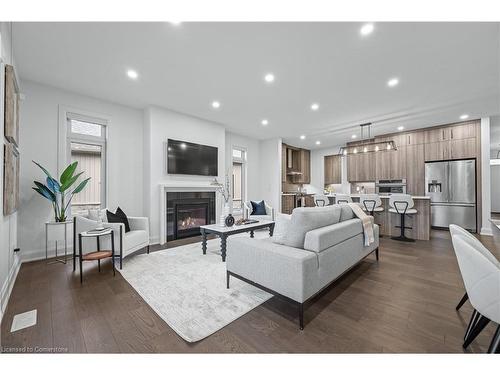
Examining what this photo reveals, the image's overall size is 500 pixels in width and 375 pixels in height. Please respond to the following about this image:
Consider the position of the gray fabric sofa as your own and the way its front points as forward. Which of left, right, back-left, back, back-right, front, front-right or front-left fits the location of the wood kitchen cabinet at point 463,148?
right

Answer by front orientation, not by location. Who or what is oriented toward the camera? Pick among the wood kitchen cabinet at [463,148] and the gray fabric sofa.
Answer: the wood kitchen cabinet

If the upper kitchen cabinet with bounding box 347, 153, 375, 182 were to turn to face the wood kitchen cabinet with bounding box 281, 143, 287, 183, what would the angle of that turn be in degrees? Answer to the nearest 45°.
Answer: approximately 90° to its right

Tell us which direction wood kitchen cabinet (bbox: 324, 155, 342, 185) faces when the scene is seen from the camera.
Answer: facing the viewer

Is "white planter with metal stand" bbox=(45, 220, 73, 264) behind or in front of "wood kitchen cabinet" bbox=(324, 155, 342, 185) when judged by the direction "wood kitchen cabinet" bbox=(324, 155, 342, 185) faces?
in front

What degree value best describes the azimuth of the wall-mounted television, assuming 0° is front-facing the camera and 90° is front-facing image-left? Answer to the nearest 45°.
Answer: approximately 315°

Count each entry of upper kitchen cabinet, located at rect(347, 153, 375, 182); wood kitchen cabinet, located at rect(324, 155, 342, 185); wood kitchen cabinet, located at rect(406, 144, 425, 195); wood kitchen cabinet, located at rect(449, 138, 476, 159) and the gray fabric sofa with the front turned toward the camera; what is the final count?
4

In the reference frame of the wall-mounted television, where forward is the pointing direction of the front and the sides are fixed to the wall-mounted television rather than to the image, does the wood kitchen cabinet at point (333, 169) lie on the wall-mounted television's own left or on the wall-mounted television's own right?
on the wall-mounted television's own left

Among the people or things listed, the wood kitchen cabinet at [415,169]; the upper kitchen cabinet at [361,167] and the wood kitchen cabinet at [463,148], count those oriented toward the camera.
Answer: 3

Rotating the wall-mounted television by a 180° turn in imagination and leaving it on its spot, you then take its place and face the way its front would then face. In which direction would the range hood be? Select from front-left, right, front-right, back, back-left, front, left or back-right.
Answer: right

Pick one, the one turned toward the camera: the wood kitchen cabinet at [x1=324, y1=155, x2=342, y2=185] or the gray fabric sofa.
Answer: the wood kitchen cabinet

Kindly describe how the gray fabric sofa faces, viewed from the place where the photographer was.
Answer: facing away from the viewer and to the left of the viewer

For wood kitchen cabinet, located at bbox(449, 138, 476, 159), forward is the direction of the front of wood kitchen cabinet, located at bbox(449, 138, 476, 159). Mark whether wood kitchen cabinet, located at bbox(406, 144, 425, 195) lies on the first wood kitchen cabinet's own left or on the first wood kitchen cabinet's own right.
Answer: on the first wood kitchen cabinet's own right

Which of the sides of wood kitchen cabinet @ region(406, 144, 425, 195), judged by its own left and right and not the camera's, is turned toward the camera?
front

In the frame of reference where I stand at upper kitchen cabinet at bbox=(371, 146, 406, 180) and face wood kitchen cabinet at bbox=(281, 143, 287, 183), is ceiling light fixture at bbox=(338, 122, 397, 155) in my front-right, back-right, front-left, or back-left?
front-left

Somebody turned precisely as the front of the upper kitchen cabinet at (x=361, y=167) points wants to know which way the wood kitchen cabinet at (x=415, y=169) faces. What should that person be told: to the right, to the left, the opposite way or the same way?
the same way

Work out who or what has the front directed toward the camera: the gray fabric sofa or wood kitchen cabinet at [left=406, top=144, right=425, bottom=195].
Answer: the wood kitchen cabinet

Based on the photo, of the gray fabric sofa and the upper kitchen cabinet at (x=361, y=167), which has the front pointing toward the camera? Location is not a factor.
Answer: the upper kitchen cabinet

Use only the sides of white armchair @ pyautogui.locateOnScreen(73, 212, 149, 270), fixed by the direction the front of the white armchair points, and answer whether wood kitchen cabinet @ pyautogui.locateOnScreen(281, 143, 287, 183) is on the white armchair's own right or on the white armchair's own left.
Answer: on the white armchair's own left
